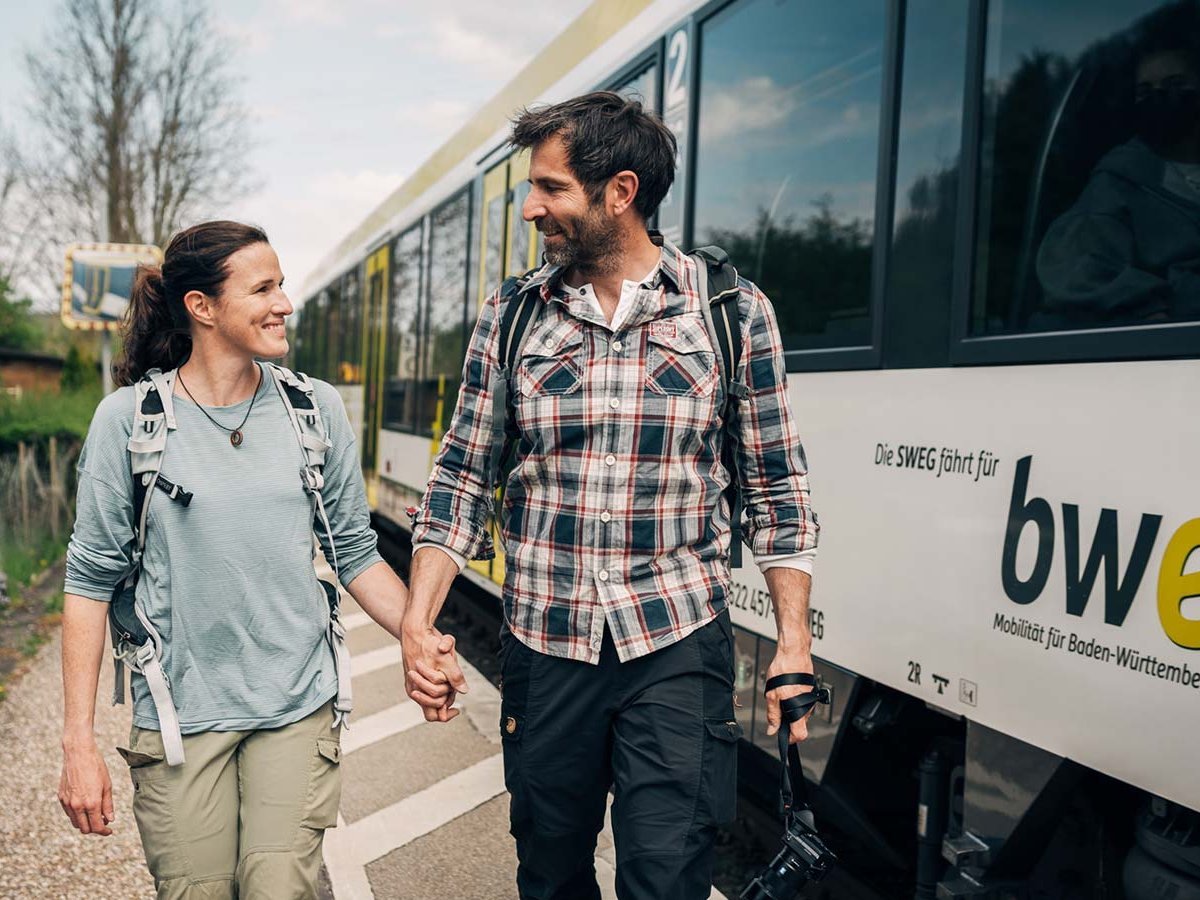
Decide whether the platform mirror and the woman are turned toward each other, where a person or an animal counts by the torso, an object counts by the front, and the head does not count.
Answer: no

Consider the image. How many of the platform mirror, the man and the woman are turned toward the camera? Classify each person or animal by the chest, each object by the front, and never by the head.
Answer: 3

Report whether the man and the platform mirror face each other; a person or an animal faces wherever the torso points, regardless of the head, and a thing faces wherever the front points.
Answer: no

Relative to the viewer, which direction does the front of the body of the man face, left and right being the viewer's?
facing the viewer

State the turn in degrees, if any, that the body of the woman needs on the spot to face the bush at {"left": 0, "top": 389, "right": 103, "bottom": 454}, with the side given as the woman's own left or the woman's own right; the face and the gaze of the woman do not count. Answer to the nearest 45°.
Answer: approximately 180°

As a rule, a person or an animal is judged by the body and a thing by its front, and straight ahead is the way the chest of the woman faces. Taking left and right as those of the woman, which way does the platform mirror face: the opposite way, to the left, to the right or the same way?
the same way

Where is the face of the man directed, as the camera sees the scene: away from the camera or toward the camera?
toward the camera

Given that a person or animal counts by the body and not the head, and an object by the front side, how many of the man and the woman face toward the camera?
2

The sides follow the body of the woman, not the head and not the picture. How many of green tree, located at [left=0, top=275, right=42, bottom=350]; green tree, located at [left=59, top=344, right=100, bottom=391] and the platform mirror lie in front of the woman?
0

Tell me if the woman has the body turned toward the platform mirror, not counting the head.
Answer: no

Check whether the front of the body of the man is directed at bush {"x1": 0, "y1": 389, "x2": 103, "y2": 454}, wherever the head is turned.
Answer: no

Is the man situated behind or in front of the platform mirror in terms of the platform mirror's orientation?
in front

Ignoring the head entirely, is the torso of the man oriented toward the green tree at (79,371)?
no

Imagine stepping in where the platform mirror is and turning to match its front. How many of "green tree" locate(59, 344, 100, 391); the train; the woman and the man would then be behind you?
1

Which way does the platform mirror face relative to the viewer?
toward the camera

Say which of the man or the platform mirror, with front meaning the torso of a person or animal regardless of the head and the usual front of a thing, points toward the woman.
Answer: the platform mirror

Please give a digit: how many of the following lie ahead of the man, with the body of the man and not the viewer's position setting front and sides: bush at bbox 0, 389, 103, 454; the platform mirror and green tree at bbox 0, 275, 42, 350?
0

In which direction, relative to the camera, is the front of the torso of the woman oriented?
toward the camera
